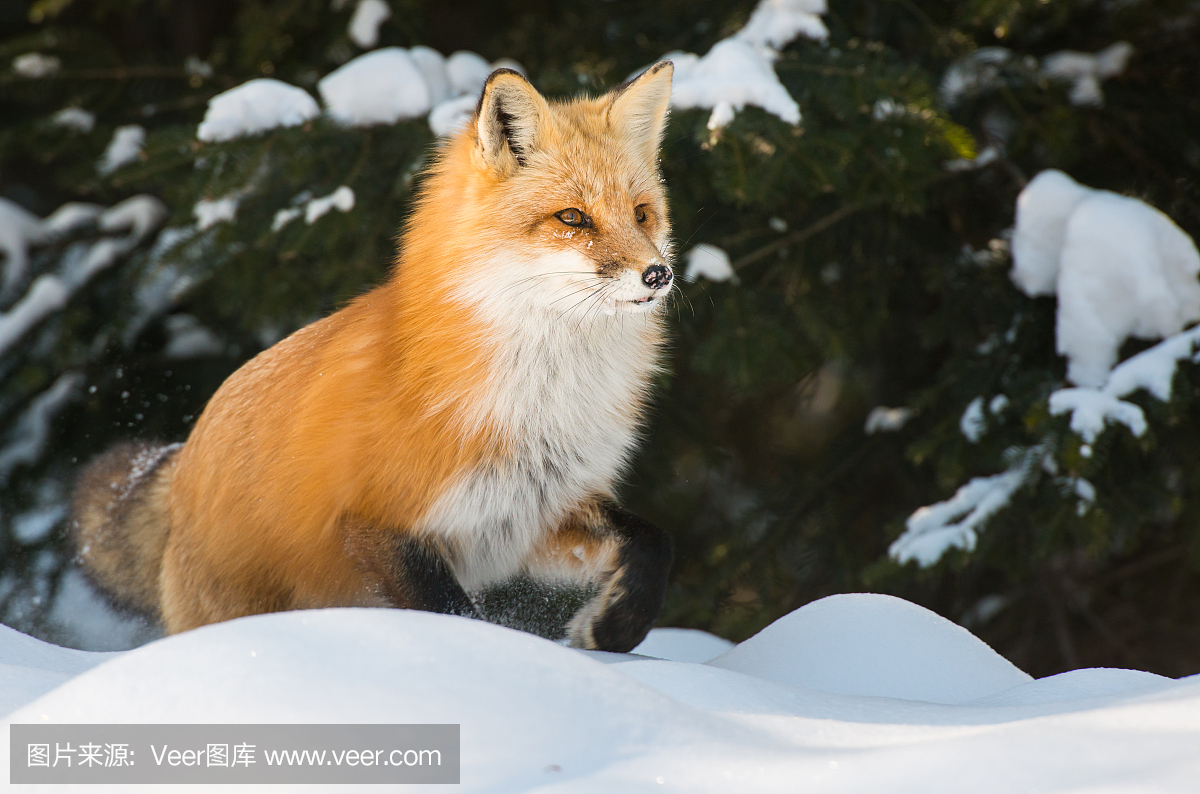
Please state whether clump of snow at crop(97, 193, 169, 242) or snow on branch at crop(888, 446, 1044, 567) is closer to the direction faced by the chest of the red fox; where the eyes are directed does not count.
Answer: the snow on branch

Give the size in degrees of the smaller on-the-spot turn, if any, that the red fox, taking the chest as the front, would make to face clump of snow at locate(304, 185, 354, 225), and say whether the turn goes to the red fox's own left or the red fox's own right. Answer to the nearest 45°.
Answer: approximately 135° to the red fox's own left

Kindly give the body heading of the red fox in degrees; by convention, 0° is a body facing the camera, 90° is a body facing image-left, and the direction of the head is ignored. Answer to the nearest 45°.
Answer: approximately 315°

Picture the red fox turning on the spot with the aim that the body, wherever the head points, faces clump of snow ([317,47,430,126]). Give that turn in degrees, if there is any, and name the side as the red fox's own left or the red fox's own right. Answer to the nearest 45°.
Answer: approximately 135° to the red fox's own left

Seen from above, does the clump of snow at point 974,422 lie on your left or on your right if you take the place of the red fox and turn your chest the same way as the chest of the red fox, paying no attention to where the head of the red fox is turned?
on your left

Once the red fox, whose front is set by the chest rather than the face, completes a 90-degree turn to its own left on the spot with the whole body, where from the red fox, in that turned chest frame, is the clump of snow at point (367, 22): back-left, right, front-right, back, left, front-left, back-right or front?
front-left

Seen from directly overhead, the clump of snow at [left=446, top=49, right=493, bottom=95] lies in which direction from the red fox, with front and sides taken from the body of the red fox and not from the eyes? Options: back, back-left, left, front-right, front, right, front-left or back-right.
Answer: back-left

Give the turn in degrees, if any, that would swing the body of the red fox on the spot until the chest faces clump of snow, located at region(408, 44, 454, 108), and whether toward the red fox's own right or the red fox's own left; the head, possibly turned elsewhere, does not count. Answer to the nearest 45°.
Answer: approximately 135° to the red fox's own left

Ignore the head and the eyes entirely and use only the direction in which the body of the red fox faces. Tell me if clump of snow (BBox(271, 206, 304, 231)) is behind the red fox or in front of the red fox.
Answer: behind

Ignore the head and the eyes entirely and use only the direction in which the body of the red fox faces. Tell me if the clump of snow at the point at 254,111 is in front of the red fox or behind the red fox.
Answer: behind
